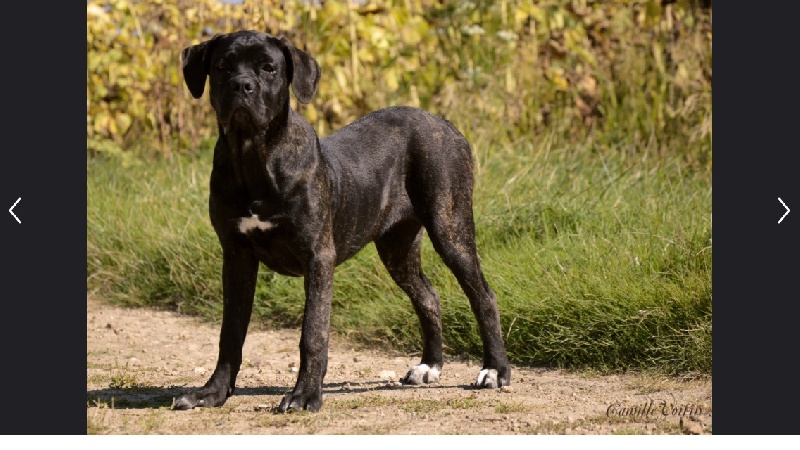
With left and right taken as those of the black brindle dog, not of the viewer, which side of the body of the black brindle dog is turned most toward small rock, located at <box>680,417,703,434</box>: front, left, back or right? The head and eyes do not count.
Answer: left

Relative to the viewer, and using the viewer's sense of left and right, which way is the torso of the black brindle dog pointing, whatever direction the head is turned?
facing the viewer and to the left of the viewer
